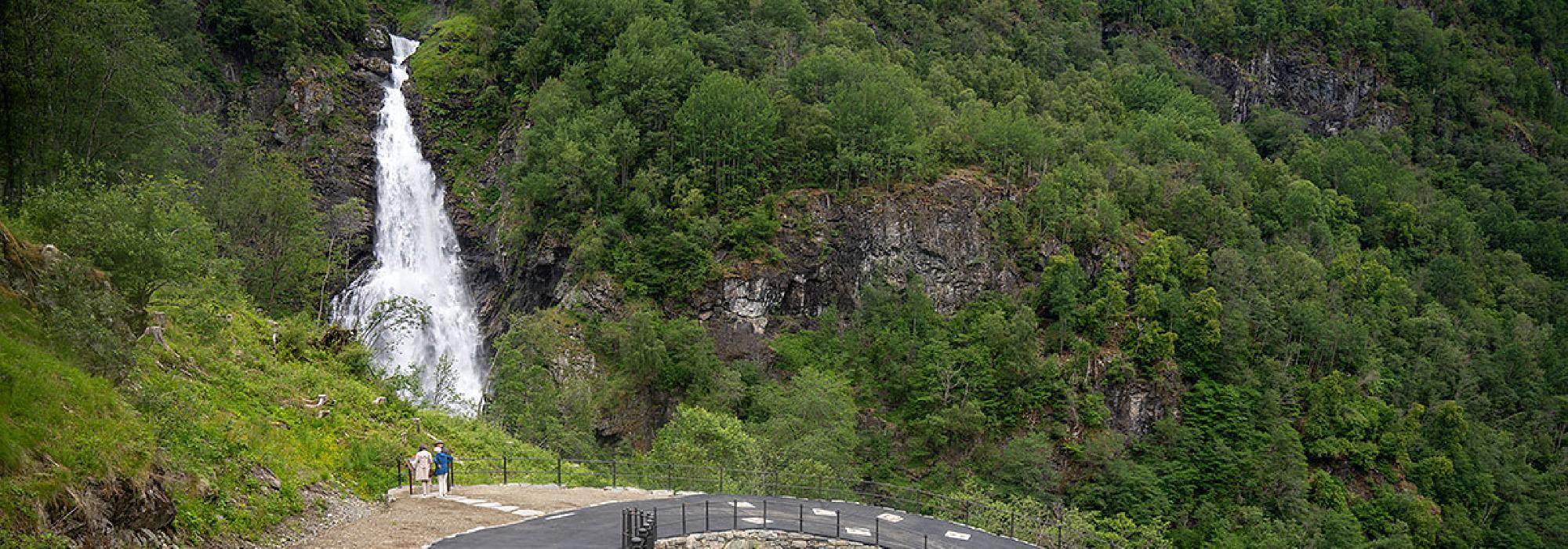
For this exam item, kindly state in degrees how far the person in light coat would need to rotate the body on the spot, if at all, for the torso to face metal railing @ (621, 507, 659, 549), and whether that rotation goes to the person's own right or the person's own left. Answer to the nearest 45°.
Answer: approximately 135° to the person's own right

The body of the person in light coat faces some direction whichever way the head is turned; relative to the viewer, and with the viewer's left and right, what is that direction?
facing away from the viewer

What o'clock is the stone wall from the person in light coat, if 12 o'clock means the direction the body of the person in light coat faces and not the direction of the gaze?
The stone wall is roughly at 4 o'clock from the person in light coat.

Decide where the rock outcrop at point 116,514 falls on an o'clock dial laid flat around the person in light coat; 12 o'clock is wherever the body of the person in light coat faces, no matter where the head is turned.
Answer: The rock outcrop is roughly at 7 o'clock from the person in light coat.
